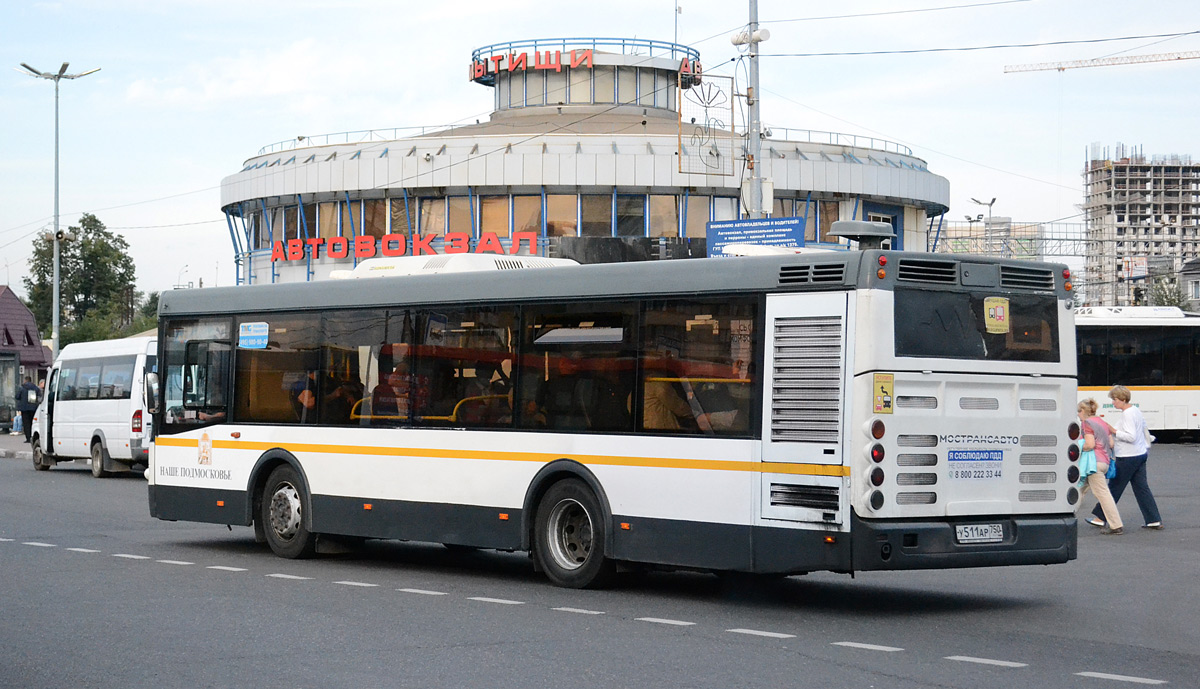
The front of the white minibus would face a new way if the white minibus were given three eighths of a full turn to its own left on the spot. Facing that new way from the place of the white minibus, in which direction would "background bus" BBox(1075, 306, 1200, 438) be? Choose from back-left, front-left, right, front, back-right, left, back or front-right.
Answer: left

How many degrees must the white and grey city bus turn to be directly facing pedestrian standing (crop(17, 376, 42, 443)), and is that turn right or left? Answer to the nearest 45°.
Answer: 0° — it already faces them

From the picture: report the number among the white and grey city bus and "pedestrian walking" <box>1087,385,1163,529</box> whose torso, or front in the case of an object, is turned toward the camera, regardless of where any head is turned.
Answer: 0

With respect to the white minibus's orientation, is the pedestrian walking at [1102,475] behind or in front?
behind

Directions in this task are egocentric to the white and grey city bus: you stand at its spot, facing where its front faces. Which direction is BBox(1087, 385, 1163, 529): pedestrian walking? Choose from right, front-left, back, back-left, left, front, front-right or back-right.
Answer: right

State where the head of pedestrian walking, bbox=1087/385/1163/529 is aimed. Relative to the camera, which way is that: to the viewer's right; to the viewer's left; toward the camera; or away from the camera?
to the viewer's left

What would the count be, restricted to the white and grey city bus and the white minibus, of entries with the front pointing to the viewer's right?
0

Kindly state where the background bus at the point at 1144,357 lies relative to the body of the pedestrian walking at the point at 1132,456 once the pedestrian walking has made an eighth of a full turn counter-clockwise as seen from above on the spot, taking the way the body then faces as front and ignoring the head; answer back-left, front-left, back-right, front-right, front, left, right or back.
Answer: back-right

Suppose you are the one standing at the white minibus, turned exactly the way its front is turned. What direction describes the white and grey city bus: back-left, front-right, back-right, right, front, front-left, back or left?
back-left

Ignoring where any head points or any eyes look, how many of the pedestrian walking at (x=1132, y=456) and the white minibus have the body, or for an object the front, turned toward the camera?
0

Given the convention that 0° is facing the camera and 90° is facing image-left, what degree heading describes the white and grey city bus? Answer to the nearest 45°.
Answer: approximately 135°

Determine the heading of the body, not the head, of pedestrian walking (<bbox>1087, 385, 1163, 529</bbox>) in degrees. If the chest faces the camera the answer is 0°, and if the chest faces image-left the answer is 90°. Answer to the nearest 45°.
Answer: approximately 90°
